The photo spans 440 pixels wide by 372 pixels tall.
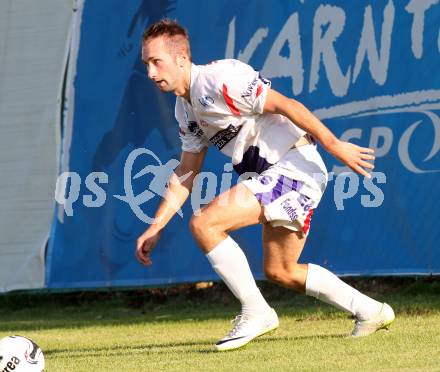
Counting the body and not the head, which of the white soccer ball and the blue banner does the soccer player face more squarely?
the white soccer ball

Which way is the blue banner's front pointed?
toward the camera

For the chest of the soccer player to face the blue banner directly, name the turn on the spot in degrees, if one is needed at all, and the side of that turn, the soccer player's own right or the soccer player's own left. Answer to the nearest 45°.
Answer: approximately 135° to the soccer player's own right

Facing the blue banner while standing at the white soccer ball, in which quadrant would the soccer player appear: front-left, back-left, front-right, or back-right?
front-right

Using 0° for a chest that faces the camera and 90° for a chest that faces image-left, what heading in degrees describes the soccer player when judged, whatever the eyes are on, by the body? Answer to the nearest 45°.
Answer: approximately 45°

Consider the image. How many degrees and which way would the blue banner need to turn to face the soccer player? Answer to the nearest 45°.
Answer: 0° — it already faces them

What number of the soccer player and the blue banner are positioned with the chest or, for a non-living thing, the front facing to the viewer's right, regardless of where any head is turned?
0

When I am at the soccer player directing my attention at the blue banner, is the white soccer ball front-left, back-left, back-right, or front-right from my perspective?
back-left

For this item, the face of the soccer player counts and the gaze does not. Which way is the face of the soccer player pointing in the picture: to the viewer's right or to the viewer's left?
to the viewer's left

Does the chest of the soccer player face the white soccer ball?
yes
